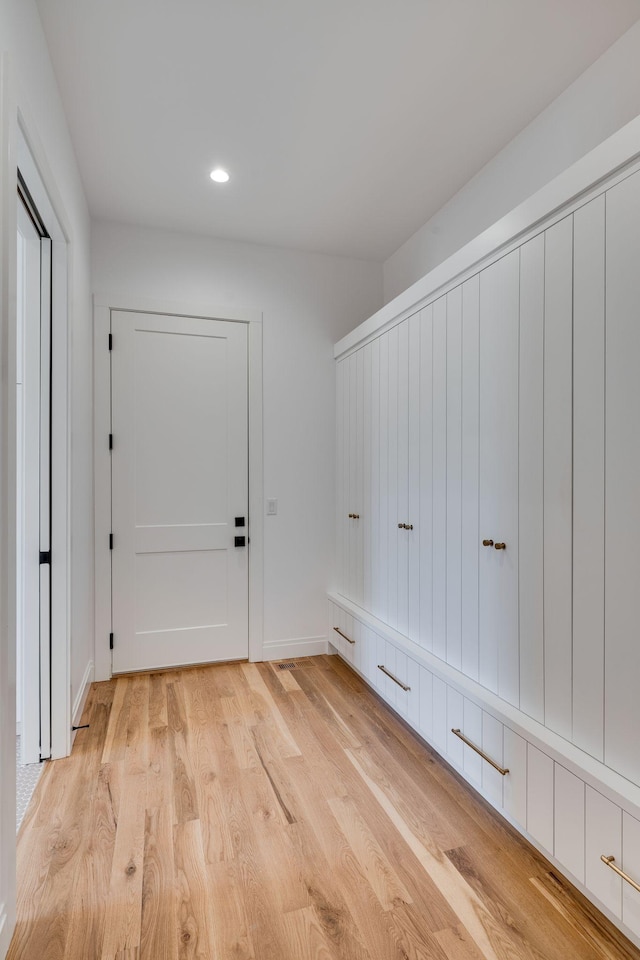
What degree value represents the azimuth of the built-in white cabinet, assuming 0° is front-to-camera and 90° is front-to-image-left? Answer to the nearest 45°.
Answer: approximately 45°
